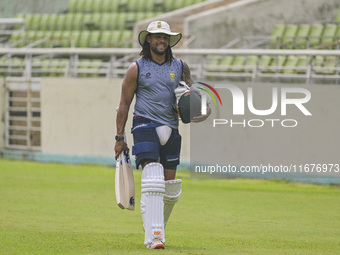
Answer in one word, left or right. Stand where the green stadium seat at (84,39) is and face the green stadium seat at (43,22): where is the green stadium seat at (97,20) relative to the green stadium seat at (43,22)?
right

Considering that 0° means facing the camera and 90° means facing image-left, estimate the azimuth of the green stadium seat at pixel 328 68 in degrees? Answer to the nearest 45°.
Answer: approximately 45°

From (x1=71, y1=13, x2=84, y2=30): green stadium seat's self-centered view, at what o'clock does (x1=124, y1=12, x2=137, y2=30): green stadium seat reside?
(x1=124, y1=12, x2=137, y2=30): green stadium seat is roughly at 9 o'clock from (x1=71, y1=13, x2=84, y2=30): green stadium seat.

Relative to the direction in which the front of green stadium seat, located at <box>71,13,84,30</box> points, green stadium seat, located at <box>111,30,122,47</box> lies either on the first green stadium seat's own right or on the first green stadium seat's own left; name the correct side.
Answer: on the first green stadium seat's own left

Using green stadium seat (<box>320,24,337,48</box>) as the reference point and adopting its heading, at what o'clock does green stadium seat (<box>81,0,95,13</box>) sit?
green stadium seat (<box>81,0,95,13</box>) is roughly at 3 o'clock from green stadium seat (<box>320,24,337,48</box>).

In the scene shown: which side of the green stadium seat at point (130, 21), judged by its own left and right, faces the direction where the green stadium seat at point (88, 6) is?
right

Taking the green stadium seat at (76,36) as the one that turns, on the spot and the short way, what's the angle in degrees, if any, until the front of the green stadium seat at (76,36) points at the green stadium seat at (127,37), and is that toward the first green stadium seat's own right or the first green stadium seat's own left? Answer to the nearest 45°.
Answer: approximately 90° to the first green stadium seat's own left

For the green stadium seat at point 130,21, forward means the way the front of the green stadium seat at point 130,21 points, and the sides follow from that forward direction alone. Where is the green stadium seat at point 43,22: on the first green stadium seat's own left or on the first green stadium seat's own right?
on the first green stadium seat's own right

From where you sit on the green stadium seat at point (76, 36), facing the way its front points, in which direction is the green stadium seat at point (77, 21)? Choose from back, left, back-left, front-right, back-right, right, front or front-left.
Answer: back-right

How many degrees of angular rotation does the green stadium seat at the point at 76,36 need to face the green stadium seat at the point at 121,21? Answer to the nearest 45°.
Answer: approximately 135° to its left

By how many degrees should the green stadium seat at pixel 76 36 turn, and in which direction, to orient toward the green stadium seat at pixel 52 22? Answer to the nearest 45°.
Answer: approximately 90° to its right

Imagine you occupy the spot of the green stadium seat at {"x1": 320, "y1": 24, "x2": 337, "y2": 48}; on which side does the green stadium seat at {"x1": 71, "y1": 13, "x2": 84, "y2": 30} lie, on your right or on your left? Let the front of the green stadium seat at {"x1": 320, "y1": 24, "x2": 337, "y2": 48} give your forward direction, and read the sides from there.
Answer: on your right

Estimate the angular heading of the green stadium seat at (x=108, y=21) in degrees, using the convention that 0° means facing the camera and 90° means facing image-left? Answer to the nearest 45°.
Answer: approximately 45°
